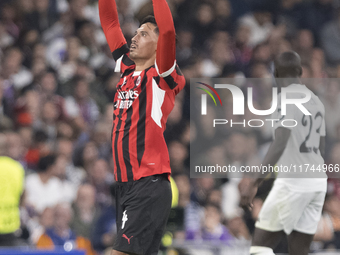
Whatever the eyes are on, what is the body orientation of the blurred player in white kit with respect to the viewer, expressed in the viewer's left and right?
facing away from the viewer and to the left of the viewer

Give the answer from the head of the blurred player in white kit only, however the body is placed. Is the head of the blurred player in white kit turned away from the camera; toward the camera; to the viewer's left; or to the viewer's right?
away from the camera
